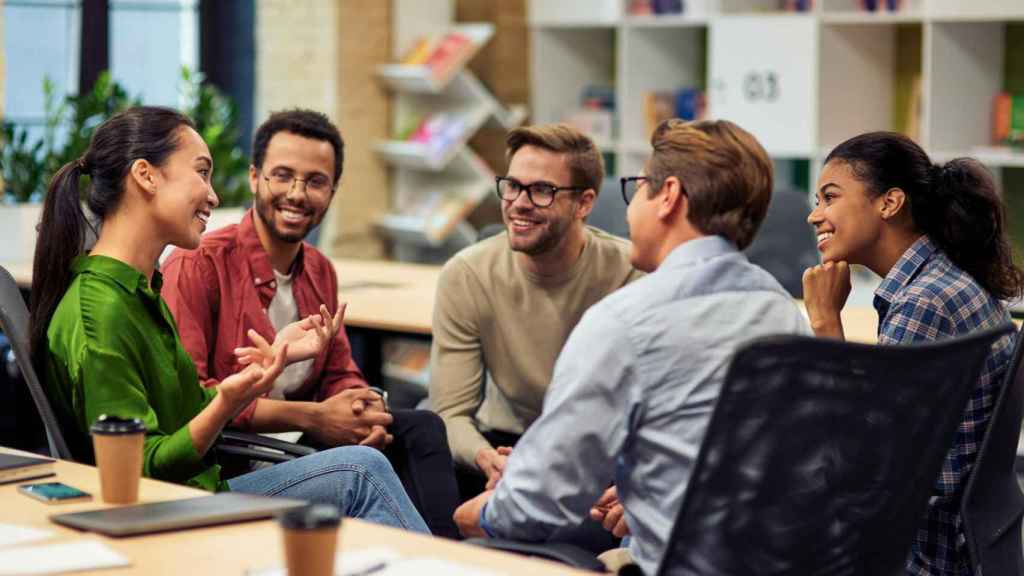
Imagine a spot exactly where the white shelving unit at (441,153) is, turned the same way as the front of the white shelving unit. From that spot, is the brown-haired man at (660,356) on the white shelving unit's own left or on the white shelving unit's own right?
on the white shelving unit's own left

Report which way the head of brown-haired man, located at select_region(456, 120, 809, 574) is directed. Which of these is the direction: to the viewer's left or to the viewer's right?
to the viewer's left

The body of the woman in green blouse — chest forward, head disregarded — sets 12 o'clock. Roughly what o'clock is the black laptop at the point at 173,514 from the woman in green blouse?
The black laptop is roughly at 3 o'clock from the woman in green blouse.

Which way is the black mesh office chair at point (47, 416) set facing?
to the viewer's right

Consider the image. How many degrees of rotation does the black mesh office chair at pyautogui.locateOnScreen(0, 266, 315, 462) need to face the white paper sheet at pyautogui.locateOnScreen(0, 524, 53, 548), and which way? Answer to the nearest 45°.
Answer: approximately 90° to its right

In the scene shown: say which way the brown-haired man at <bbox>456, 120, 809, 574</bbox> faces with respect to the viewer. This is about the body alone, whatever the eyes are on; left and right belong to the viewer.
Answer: facing away from the viewer and to the left of the viewer

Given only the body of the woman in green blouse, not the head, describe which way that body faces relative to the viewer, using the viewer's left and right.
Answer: facing to the right of the viewer

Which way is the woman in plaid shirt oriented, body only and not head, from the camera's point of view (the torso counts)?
to the viewer's left

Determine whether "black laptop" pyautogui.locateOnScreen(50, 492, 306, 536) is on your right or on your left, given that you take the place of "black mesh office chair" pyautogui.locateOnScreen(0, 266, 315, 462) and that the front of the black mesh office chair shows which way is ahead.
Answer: on your right
